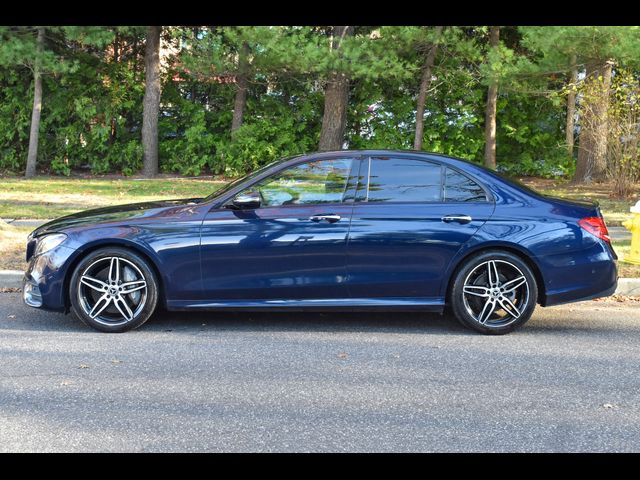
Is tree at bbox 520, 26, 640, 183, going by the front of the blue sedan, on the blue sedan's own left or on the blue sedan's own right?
on the blue sedan's own right

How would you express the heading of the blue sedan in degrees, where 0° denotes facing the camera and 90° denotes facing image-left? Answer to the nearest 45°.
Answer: approximately 90°

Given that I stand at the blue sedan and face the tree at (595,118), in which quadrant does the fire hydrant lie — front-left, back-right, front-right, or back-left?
front-right

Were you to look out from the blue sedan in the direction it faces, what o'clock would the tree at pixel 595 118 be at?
The tree is roughly at 4 o'clock from the blue sedan.

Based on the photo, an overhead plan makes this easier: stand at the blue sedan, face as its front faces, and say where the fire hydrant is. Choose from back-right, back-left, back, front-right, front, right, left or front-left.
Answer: back-right
